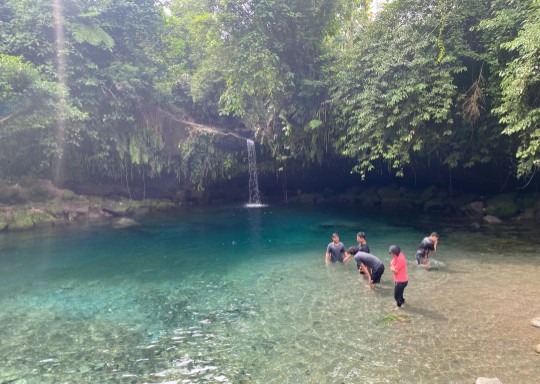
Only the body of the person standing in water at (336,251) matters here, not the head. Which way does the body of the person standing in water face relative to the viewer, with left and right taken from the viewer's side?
facing the viewer

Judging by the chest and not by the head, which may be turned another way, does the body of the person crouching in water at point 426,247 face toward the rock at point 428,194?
no

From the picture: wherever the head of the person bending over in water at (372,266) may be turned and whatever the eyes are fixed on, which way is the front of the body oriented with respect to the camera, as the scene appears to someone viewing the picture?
to the viewer's left

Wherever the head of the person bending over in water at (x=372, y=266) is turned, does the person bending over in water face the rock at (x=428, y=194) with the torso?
no

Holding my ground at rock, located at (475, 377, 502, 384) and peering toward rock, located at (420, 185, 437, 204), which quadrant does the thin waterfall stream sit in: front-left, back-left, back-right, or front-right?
front-left

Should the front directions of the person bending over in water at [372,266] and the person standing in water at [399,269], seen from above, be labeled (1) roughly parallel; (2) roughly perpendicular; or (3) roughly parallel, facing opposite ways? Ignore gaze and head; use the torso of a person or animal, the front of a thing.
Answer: roughly parallel

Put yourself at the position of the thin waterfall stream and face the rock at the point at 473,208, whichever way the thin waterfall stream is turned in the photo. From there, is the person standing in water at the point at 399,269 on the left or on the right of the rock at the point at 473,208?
right

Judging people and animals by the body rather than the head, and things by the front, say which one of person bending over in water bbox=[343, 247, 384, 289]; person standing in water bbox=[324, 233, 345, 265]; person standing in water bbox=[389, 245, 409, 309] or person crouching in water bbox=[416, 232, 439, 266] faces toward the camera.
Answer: person standing in water bbox=[324, 233, 345, 265]

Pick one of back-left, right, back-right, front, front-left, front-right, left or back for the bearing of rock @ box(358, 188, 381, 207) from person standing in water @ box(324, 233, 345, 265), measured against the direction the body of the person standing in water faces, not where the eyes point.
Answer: back

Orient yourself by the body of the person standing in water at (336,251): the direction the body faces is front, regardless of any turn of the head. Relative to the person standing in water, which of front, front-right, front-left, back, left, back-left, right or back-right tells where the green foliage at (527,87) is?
left
